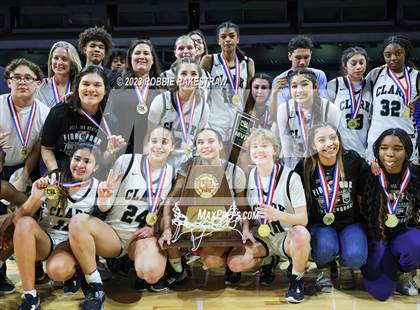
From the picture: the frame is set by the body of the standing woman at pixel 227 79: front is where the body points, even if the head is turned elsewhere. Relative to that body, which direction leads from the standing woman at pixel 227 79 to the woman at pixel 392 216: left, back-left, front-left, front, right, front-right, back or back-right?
front-left

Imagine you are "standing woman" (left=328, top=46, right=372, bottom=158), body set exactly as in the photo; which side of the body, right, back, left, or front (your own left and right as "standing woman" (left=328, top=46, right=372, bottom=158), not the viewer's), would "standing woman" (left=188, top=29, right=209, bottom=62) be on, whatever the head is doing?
right

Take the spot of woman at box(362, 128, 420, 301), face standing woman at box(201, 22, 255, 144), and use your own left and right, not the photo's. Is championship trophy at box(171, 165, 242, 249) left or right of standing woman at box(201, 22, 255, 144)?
left

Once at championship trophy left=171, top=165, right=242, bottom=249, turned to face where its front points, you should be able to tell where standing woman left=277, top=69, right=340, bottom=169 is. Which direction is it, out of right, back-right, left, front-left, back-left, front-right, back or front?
back-left

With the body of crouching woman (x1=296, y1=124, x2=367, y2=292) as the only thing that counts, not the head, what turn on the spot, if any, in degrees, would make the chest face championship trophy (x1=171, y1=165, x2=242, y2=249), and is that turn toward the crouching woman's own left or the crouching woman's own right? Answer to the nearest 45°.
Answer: approximately 45° to the crouching woman's own right

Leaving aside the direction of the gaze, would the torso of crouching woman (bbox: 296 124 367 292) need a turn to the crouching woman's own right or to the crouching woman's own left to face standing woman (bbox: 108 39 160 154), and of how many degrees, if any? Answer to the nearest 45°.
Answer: approximately 90° to the crouching woman's own right

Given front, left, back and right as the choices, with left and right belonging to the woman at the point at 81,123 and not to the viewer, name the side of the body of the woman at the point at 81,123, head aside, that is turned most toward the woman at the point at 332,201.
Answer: left

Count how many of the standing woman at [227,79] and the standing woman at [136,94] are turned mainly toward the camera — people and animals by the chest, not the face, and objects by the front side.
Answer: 2
